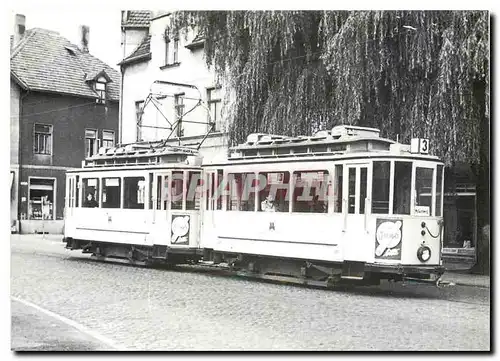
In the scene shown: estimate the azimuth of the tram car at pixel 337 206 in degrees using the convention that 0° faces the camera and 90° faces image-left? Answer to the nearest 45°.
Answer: approximately 315°

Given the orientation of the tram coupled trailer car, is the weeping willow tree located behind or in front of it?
in front

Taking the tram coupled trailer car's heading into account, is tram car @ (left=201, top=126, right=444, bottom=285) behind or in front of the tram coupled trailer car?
in front

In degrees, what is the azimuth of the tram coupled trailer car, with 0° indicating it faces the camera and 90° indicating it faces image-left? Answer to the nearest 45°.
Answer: approximately 315°

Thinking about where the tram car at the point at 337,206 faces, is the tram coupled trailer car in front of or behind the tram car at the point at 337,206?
behind
